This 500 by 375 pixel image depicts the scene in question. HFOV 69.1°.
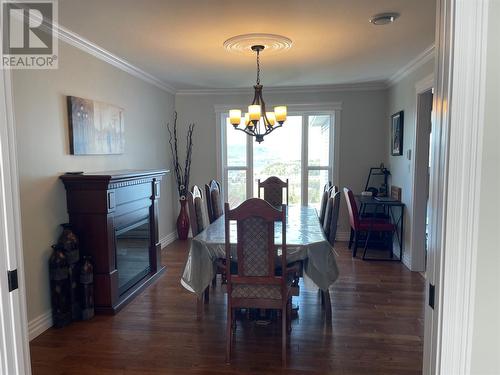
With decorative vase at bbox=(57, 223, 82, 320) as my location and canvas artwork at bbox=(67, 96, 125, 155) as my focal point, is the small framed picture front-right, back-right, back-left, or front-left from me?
front-right

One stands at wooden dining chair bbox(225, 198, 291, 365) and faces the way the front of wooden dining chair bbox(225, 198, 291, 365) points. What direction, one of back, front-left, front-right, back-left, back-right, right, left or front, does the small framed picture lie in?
front-right

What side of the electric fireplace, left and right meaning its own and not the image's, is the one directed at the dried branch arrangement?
left

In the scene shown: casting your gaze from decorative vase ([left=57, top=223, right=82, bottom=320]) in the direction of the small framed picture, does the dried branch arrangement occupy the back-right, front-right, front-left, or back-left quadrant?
front-left

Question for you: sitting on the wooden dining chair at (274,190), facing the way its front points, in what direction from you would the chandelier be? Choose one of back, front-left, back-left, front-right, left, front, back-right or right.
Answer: front

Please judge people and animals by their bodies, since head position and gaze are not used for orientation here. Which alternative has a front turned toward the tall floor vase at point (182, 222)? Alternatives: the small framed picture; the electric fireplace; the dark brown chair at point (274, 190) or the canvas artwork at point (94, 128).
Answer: the small framed picture

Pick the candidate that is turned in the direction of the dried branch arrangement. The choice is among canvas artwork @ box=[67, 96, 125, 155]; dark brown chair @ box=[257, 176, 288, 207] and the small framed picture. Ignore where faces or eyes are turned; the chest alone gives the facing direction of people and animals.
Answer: the small framed picture

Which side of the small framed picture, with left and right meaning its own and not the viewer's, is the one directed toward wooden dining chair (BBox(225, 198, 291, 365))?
left

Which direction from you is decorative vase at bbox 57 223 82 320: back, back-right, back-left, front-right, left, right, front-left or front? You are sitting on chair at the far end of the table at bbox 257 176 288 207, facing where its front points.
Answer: front-right

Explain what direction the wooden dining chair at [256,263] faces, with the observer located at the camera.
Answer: facing away from the viewer

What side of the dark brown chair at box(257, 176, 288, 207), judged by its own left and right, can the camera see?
front

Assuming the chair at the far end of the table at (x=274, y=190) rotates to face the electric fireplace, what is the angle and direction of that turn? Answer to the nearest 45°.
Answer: approximately 45° to its right

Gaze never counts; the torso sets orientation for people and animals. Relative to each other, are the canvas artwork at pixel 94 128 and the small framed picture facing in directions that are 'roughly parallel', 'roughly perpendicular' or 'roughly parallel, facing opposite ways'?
roughly parallel, facing opposite ways

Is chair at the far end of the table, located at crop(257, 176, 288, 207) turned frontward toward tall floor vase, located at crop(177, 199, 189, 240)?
no

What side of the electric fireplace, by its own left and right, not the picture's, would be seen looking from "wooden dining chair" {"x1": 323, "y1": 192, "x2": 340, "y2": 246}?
front

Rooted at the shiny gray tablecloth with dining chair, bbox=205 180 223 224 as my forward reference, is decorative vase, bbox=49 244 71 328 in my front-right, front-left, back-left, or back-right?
front-left

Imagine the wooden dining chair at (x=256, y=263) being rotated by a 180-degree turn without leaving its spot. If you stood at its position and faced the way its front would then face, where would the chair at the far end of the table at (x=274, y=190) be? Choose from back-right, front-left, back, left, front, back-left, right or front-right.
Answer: back

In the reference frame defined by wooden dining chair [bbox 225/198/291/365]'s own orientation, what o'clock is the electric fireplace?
The electric fireplace is roughly at 10 o'clock from the wooden dining chair.

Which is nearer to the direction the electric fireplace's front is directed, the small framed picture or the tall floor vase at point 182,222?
the small framed picture
